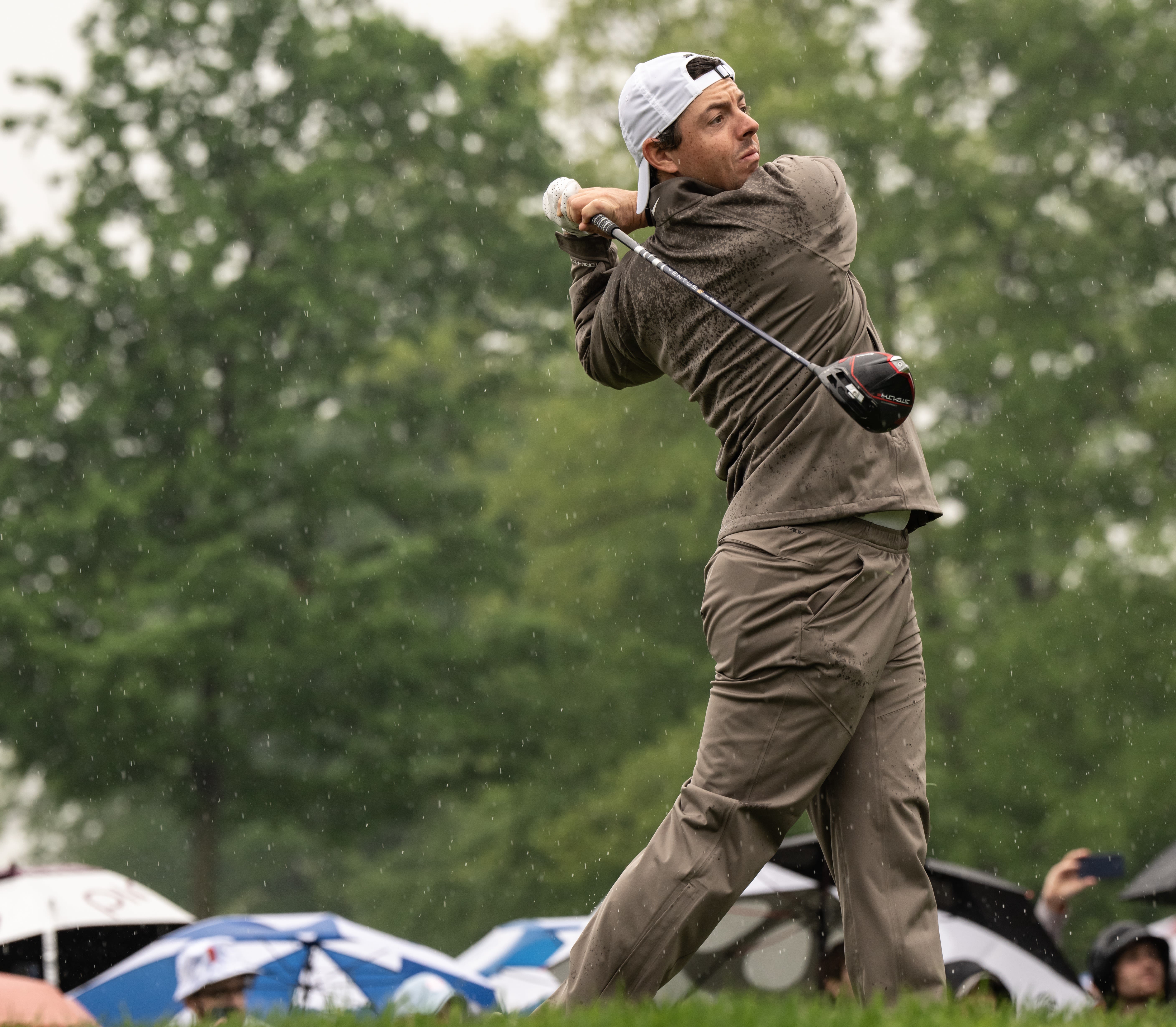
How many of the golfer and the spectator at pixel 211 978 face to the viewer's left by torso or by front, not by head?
0

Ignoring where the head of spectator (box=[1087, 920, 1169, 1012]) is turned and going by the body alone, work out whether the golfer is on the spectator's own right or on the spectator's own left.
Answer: on the spectator's own right

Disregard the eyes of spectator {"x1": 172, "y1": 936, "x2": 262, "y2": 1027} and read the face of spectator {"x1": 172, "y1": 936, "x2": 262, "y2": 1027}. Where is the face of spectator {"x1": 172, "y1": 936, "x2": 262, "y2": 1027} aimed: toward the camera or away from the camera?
toward the camera

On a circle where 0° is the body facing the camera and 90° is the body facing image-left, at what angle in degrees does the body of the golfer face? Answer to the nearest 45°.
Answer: approximately 270°

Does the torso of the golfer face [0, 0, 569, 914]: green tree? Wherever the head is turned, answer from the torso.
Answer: no

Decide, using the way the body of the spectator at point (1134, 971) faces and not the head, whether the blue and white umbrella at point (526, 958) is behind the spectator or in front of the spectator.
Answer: behind

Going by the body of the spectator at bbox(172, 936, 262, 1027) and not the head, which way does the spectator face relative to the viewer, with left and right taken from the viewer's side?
facing the viewer and to the right of the viewer

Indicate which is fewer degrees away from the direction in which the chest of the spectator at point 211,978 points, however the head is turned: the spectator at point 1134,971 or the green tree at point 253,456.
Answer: the spectator

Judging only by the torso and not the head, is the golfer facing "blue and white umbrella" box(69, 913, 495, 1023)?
no

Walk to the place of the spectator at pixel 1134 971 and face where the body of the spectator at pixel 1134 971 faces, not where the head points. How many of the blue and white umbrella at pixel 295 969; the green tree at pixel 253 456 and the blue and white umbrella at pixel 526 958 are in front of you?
0

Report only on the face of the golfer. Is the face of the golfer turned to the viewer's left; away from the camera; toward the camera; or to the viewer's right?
to the viewer's right

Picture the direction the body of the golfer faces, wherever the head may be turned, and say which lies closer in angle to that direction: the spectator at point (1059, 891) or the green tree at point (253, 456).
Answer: the spectator

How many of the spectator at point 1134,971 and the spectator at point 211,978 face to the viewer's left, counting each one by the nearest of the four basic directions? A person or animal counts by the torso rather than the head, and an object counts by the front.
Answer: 0

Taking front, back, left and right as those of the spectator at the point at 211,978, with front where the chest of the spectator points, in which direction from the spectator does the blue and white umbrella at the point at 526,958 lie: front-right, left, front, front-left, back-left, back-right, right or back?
left

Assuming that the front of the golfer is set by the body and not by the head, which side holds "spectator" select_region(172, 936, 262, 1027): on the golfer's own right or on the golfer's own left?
on the golfer's own left

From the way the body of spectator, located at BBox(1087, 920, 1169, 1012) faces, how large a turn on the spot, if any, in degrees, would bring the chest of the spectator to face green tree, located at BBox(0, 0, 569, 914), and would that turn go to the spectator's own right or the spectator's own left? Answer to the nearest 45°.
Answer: approximately 180°
